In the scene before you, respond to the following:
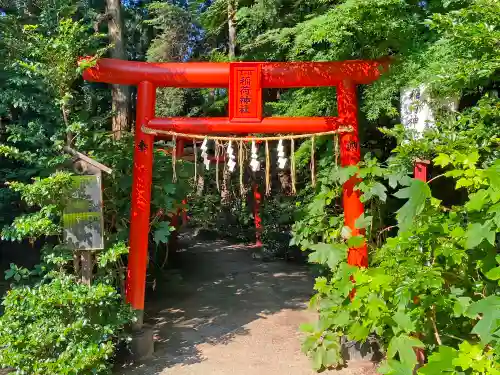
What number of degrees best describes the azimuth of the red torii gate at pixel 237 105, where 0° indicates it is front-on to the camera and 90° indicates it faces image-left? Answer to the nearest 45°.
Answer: approximately 0°

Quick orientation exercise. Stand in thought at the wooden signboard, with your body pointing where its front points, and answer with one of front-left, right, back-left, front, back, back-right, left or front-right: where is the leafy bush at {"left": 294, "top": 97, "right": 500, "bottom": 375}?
front-left

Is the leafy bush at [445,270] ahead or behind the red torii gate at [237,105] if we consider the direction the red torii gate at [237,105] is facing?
ahead

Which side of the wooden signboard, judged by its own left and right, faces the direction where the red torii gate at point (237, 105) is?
left

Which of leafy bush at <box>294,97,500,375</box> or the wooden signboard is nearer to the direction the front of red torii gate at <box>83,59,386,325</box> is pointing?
the leafy bush

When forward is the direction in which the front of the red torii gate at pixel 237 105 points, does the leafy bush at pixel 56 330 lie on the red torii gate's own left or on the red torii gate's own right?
on the red torii gate's own right

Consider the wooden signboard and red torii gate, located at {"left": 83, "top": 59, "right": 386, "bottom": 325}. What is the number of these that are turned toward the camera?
2
